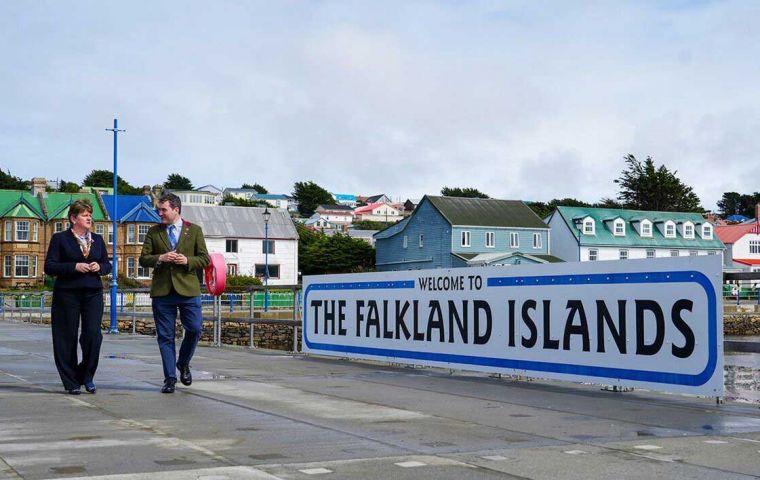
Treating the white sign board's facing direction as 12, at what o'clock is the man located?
The man is roughly at 1 o'clock from the white sign board.

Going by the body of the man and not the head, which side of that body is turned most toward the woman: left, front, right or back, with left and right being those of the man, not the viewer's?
right

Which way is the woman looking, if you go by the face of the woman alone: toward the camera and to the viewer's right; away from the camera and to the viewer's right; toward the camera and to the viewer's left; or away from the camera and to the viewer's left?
toward the camera and to the viewer's right

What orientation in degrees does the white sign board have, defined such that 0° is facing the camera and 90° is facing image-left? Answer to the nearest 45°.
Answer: approximately 45°

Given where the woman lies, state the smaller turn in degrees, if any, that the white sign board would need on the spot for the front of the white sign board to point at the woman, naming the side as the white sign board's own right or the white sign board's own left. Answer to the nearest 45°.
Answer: approximately 45° to the white sign board's own right

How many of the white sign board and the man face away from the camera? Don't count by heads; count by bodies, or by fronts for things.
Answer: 0

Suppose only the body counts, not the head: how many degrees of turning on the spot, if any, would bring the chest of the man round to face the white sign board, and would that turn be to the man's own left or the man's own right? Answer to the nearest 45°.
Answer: approximately 90° to the man's own left
